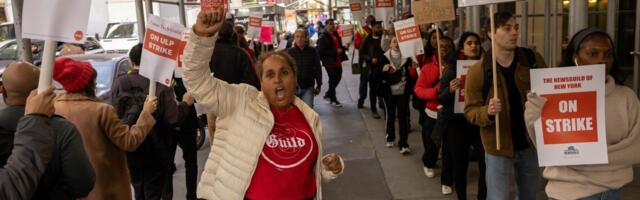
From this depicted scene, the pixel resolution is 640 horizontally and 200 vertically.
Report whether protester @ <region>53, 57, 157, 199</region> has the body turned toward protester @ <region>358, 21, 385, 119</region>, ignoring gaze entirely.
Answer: yes

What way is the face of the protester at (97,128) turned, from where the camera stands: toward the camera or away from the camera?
away from the camera

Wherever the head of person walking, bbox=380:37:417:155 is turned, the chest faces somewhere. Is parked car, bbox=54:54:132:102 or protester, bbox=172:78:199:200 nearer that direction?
the protester

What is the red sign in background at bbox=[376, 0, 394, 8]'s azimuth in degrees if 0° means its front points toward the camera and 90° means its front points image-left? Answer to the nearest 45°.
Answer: approximately 0°

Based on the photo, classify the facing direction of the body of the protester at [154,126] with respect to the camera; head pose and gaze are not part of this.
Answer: away from the camera

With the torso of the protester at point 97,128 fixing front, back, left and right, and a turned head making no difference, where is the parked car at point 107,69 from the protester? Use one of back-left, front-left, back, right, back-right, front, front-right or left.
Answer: front-left

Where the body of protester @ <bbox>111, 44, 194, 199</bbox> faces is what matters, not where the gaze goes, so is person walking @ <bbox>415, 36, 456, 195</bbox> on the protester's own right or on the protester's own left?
on the protester's own right
